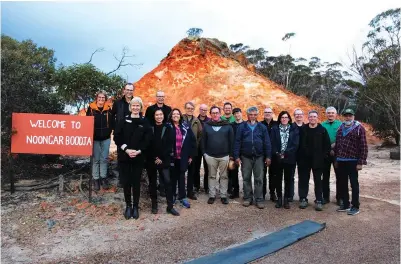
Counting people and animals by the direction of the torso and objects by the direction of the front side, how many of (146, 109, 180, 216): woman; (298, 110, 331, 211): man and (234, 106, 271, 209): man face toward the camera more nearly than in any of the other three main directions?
3

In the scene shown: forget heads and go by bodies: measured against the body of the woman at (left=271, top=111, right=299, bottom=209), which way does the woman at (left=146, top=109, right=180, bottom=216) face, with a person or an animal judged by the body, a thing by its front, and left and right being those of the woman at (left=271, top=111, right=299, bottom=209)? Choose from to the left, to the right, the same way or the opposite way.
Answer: the same way

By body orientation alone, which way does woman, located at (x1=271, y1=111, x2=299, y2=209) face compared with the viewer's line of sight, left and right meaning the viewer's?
facing the viewer

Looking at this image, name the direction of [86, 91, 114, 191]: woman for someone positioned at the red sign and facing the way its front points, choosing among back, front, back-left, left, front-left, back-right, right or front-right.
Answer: left

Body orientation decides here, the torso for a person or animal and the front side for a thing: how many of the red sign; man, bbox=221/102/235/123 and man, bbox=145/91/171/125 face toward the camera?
3

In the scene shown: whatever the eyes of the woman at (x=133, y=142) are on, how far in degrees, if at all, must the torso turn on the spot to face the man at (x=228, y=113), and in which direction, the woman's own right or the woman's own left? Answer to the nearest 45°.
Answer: approximately 135° to the woman's own left

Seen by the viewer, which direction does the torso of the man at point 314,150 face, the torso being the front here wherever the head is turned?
toward the camera

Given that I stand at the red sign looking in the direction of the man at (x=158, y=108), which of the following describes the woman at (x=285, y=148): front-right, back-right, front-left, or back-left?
front-right

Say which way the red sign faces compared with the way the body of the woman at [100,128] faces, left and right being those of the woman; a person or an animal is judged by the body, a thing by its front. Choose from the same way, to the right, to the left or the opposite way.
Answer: the same way

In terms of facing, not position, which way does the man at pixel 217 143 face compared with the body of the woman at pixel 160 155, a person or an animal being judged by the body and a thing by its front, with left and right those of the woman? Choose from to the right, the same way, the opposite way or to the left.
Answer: the same way

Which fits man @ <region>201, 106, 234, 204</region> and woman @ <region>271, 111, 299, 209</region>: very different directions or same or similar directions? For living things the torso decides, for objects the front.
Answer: same or similar directions

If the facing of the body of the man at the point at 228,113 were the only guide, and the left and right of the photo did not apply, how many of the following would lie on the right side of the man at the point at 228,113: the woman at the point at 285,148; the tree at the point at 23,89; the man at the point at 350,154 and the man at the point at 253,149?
1

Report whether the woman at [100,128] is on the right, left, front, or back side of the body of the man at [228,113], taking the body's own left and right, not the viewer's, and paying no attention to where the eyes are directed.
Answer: right

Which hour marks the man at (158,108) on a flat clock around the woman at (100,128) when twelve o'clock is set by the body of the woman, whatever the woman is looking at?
The man is roughly at 9 o'clock from the woman.

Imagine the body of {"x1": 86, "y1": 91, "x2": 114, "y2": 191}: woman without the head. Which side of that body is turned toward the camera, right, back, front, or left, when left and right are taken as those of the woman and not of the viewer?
front

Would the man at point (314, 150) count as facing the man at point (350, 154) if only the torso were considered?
no

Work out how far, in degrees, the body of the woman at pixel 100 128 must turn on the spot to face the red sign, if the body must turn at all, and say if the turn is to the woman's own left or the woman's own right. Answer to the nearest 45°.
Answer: approximately 90° to the woman's own right

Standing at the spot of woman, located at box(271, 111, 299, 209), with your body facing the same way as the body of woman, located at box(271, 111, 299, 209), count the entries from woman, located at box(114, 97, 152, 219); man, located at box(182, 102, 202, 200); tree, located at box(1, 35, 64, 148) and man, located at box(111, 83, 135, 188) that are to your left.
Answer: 0

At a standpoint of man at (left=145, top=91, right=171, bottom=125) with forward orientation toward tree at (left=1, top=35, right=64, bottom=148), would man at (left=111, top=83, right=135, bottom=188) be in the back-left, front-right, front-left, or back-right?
front-left

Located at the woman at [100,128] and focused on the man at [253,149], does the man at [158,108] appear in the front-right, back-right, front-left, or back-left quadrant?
front-left

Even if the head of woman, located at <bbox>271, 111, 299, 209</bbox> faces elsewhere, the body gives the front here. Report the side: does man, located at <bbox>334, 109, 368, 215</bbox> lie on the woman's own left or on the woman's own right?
on the woman's own left
